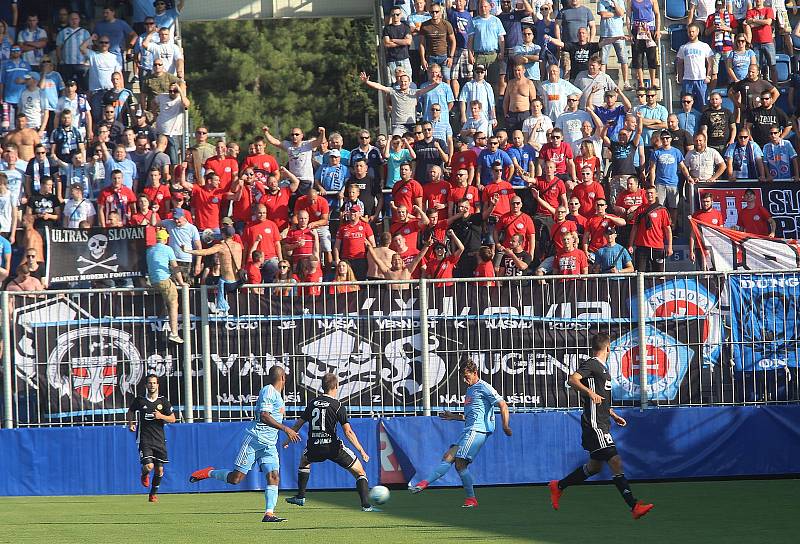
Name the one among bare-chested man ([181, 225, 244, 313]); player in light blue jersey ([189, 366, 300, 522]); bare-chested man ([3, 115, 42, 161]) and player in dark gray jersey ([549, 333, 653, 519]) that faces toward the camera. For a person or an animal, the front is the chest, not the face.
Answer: bare-chested man ([3, 115, 42, 161])

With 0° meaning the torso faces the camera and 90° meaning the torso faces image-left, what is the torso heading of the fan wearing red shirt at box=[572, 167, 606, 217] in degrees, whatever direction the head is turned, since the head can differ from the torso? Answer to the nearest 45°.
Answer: approximately 0°

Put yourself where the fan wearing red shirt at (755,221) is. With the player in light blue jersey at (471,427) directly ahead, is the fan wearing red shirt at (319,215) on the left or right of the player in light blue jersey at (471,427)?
right

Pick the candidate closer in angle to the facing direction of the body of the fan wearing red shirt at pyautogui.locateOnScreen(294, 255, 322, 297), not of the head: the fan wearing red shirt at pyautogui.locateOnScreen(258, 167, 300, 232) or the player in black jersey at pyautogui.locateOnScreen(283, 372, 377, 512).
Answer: the player in black jersey

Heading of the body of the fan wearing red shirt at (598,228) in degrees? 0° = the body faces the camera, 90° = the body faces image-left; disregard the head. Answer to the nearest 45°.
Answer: approximately 0°

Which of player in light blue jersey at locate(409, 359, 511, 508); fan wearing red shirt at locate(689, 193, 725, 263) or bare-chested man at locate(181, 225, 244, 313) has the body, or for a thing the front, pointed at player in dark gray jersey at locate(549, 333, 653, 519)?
the fan wearing red shirt

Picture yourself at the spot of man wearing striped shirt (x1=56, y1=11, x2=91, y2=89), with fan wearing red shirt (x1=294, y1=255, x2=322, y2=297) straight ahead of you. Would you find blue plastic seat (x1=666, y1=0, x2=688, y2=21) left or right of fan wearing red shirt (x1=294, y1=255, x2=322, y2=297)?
left

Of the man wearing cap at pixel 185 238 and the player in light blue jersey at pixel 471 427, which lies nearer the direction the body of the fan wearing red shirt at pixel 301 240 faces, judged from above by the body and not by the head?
the player in light blue jersey

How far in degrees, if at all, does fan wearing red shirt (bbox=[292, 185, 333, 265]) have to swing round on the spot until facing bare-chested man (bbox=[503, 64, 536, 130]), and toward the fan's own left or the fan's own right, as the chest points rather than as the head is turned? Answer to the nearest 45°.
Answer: approximately 135° to the fan's own left

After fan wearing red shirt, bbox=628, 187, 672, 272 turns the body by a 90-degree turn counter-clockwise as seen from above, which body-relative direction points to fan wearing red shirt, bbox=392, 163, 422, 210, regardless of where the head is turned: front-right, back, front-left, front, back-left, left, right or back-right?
back
